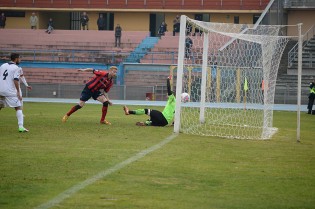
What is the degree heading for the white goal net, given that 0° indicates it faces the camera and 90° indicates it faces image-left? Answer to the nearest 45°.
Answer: approximately 90°

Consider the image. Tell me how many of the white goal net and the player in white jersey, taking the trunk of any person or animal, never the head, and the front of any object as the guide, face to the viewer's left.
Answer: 1

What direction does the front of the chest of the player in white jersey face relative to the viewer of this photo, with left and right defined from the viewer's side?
facing away from the viewer and to the right of the viewer

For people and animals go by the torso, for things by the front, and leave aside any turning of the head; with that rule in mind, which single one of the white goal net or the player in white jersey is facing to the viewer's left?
the white goal net
